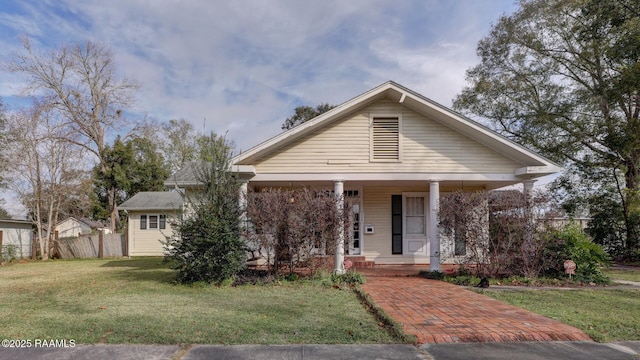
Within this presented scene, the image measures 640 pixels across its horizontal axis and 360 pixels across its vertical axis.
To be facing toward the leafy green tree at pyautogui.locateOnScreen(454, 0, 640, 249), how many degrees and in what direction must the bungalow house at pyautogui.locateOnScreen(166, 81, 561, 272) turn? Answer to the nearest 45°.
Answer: approximately 135° to its left

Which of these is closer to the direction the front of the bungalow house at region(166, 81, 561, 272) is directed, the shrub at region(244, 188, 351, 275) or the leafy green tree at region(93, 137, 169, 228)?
the shrub

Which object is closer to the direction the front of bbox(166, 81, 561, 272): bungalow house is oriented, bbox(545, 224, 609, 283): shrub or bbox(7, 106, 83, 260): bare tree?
the shrub

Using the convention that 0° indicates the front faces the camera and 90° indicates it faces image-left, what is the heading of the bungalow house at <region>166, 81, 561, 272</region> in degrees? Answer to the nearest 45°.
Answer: approximately 0°

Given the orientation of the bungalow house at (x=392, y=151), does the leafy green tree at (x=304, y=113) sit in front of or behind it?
behind

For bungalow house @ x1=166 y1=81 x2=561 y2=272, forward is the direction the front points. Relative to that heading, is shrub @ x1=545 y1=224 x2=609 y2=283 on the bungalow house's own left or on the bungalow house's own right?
on the bungalow house's own left
